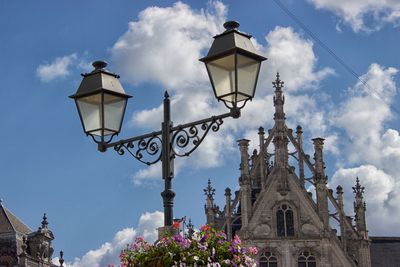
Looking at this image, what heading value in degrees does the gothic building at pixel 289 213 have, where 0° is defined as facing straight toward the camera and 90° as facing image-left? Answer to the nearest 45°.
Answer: approximately 0°

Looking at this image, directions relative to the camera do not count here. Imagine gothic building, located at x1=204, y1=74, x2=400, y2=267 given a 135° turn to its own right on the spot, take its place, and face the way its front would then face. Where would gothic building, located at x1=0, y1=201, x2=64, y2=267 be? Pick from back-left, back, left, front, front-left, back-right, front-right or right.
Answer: front-left
